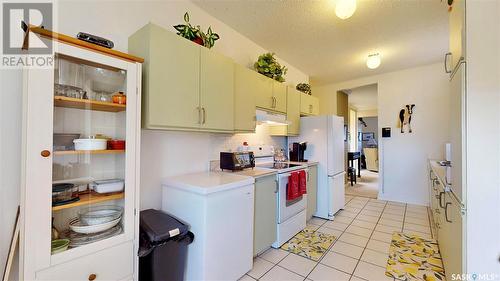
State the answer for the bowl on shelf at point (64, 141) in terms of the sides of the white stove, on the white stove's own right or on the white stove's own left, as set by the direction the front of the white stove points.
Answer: on the white stove's own right

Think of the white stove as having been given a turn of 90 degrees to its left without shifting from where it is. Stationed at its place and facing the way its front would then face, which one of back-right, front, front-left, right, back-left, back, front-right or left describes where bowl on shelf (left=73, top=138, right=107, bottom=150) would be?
back

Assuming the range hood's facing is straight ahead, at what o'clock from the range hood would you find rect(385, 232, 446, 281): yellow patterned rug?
The yellow patterned rug is roughly at 11 o'clock from the range hood.

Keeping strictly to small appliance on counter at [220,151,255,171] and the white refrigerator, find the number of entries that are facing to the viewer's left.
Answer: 0

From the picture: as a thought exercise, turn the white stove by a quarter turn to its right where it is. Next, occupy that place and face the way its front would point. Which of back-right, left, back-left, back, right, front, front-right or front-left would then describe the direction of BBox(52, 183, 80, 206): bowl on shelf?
front

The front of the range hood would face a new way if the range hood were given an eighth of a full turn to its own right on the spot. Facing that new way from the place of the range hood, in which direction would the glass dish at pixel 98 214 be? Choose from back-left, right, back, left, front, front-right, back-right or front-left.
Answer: front-right

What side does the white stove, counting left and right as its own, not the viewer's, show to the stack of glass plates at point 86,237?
right

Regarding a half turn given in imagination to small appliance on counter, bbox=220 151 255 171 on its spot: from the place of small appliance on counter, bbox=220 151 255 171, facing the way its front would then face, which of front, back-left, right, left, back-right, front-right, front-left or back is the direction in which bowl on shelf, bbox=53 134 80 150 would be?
left

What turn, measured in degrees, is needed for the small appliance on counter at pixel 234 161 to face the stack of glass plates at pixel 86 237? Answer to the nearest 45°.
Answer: approximately 90° to its right

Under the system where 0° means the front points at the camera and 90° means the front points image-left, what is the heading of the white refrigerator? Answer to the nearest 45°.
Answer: approximately 315°

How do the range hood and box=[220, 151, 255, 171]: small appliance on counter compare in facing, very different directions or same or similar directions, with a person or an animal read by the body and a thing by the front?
same or similar directions

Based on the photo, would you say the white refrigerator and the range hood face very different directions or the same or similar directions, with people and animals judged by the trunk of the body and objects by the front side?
same or similar directions

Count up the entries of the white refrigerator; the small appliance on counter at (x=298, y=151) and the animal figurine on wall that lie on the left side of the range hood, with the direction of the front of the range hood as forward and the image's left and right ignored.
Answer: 3

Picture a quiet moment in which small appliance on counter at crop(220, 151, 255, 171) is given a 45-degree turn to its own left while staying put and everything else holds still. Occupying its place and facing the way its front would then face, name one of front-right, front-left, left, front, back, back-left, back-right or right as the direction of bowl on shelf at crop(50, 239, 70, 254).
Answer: back-right

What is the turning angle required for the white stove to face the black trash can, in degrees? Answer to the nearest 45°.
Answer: approximately 90° to its right

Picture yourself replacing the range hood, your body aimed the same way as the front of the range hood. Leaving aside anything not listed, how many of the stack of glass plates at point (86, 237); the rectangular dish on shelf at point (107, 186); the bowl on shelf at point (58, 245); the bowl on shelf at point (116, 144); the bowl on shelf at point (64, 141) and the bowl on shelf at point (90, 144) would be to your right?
6

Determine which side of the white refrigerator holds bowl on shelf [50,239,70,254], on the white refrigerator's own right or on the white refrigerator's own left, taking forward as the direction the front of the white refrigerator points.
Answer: on the white refrigerator's own right
